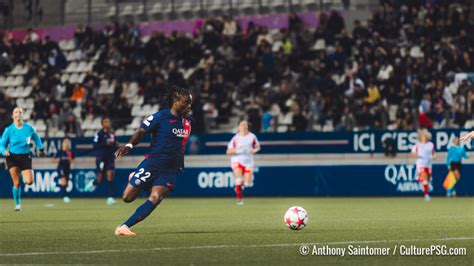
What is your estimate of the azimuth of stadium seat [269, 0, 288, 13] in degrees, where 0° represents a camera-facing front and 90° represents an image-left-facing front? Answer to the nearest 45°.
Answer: approximately 0°

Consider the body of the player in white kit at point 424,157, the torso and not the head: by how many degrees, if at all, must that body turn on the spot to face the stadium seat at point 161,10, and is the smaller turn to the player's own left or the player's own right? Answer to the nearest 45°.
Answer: approximately 135° to the player's own right

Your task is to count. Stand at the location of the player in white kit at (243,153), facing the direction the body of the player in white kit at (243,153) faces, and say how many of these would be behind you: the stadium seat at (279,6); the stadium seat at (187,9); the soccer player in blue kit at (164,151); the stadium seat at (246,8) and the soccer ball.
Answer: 3

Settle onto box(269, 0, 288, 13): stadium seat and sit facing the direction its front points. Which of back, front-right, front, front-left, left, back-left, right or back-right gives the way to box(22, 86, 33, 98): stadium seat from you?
right

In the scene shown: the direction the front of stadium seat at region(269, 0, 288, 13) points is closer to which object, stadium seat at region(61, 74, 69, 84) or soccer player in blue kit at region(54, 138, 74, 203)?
the soccer player in blue kit

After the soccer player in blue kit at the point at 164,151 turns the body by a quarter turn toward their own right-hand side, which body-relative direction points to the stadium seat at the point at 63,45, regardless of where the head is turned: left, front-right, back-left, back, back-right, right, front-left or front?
back-right

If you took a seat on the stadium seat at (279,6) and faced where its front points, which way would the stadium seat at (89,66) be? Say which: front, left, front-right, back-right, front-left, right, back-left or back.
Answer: right

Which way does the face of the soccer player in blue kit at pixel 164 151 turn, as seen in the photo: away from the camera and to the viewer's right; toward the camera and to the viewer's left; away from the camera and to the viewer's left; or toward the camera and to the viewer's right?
toward the camera and to the viewer's right

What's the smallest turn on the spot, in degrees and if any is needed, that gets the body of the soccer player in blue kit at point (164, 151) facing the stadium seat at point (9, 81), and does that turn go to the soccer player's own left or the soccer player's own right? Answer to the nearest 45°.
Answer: approximately 135° to the soccer player's own left

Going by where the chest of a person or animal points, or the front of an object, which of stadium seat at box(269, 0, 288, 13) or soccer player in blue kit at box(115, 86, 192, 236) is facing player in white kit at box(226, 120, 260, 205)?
the stadium seat
